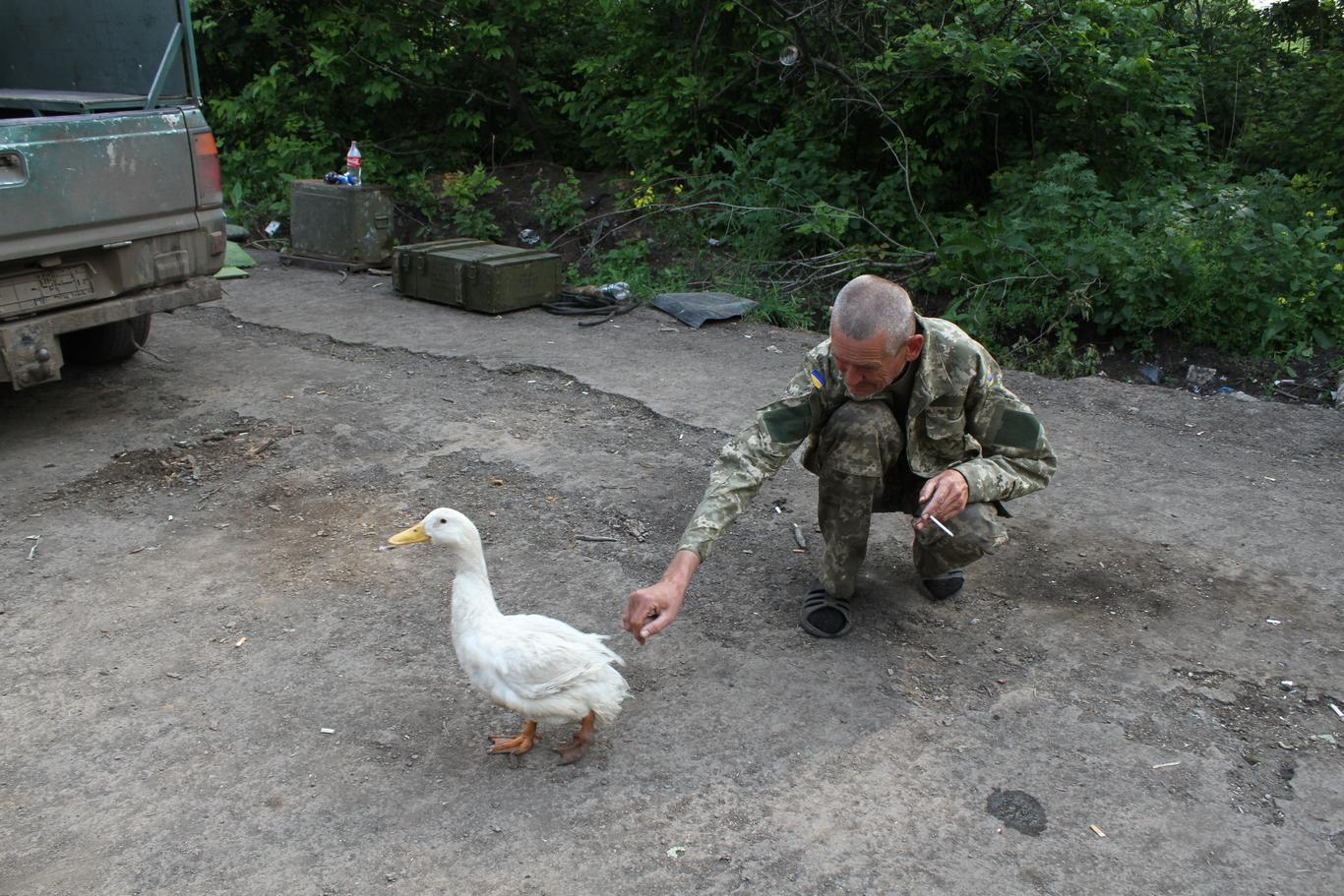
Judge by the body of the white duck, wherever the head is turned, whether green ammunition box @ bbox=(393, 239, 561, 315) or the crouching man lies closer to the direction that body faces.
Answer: the green ammunition box

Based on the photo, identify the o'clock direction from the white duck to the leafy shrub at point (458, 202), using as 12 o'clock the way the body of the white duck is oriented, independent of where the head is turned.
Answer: The leafy shrub is roughly at 3 o'clock from the white duck.

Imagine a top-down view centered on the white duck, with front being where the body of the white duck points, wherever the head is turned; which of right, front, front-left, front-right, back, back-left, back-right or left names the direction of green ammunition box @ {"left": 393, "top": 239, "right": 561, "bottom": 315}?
right

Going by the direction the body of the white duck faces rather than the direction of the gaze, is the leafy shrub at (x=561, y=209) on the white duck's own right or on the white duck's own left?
on the white duck's own right

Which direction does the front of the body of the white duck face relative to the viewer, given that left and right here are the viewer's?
facing to the left of the viewer

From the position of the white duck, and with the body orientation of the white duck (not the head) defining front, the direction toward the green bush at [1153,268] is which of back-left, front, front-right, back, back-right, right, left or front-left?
back-right

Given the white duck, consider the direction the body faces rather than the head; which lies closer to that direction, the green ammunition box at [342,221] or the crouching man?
the green ammunition box

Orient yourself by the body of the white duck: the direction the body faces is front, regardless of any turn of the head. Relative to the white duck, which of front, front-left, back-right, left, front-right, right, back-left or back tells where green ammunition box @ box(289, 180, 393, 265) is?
right

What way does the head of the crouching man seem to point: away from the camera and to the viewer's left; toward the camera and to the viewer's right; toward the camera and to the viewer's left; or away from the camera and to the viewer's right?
toward the camera and to the viewer's left

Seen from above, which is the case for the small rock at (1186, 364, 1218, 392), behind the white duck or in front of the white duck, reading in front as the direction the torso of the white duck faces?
behind

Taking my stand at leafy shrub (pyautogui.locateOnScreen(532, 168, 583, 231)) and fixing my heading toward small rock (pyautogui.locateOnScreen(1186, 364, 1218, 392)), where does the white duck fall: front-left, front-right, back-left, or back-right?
front-right

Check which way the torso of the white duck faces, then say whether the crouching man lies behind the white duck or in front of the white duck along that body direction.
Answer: behind

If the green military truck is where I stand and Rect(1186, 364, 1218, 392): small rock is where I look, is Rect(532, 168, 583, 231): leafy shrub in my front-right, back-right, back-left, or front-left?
front-left
